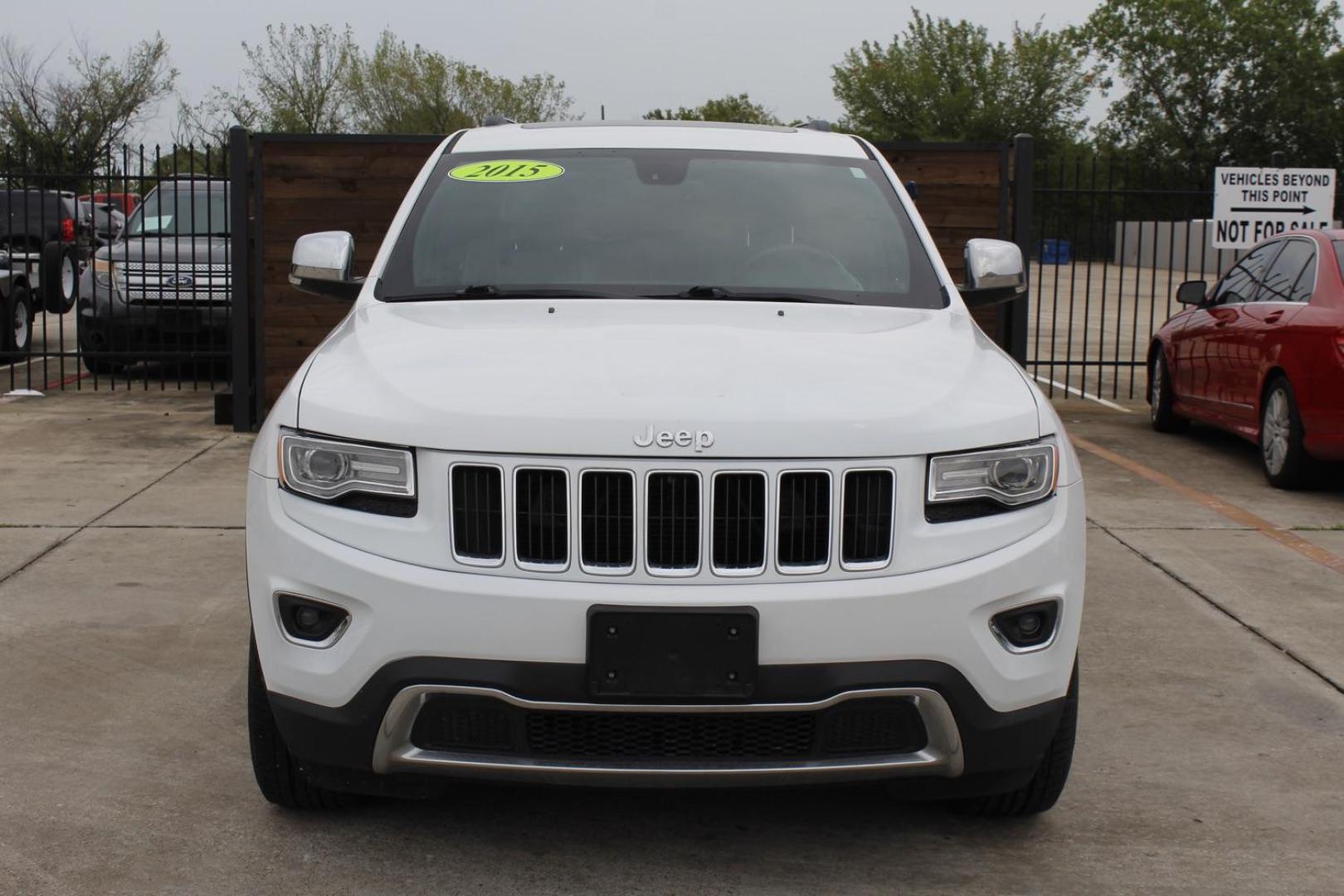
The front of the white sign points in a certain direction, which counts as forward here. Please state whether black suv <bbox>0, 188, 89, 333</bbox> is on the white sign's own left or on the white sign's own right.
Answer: on the white sign's own right

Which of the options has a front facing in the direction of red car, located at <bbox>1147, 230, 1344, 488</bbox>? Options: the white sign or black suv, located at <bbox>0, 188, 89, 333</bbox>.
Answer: the white sign

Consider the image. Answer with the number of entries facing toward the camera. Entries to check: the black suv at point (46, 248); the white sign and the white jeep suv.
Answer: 2

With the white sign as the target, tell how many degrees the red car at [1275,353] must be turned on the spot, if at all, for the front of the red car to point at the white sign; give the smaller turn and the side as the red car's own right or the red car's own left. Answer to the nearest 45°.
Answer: approximately 45° to the red car's own right

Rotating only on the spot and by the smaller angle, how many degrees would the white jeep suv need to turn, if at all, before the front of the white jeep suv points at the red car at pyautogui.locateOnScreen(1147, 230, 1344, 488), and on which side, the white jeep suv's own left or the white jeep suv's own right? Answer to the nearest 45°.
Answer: approximately 135° to the white jeep suv's own left

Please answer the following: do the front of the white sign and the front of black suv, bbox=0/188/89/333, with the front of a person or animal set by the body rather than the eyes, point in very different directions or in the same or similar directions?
very different directions

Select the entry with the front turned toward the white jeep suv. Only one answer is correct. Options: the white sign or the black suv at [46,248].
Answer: the white sign

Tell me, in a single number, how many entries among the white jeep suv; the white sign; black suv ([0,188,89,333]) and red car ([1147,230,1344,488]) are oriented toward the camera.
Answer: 2

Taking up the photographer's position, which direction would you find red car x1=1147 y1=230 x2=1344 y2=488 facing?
facing away from the viewer and to the left of the viewer

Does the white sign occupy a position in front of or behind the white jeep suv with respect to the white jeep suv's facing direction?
behind

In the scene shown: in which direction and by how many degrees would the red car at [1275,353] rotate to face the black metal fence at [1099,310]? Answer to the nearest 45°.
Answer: approximately 45° to its right

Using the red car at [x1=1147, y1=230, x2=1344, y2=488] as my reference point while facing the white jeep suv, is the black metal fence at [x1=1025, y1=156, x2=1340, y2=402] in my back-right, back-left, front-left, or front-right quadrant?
back-right
